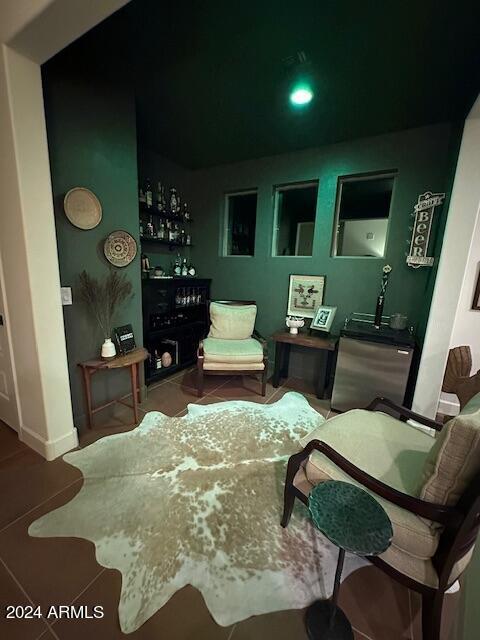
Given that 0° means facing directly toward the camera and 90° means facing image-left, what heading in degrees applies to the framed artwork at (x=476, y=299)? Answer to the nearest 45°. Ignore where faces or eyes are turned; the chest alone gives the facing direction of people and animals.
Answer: approximately 45°

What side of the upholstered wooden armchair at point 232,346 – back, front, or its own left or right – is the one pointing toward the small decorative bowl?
left

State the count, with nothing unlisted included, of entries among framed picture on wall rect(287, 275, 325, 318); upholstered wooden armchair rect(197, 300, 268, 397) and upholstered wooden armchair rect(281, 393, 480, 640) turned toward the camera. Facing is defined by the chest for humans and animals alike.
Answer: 2

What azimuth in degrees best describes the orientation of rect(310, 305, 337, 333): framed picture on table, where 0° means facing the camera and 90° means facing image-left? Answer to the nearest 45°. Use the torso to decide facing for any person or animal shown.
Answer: approximately 45°

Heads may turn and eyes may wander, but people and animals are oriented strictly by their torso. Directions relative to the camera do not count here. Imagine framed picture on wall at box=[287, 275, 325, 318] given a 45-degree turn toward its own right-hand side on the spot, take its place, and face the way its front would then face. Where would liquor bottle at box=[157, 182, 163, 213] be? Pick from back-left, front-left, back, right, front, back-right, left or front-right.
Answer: front-right

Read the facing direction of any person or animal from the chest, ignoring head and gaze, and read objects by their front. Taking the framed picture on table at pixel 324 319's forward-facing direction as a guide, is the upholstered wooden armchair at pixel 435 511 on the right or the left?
on its left

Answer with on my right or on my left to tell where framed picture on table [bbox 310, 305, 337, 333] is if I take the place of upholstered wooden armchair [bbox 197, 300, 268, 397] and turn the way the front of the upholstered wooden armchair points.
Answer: on my left

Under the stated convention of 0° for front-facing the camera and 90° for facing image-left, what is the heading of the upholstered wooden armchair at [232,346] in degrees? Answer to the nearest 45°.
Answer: approximately 0°

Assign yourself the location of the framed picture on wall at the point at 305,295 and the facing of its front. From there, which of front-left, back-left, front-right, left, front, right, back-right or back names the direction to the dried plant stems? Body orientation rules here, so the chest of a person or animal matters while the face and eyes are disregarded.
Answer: front-right

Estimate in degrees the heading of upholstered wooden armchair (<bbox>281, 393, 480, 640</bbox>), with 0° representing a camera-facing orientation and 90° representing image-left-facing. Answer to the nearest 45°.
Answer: approximately 135°

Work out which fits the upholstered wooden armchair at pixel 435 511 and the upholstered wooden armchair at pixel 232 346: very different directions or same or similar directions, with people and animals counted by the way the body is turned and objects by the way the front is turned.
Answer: very different directions
